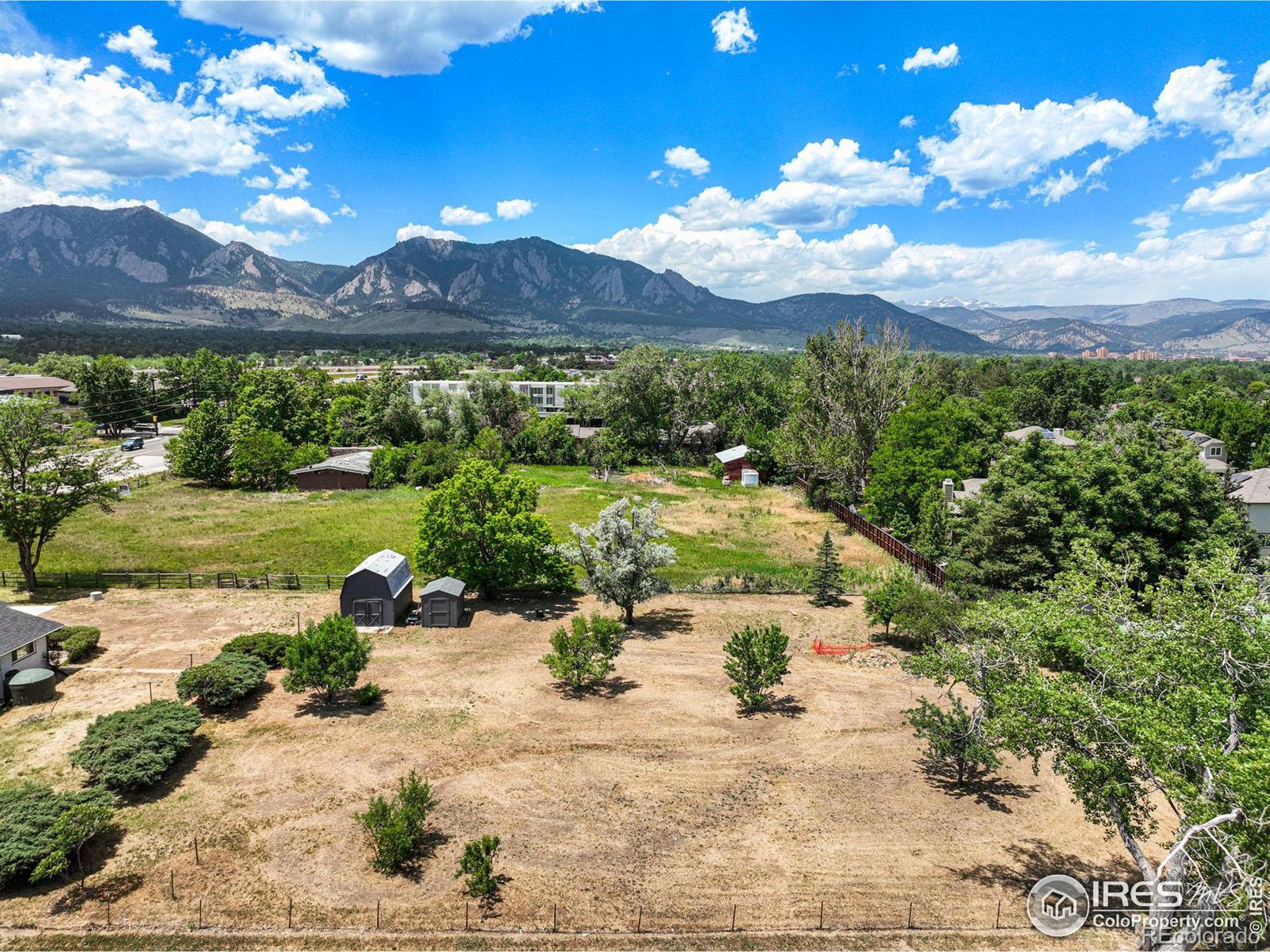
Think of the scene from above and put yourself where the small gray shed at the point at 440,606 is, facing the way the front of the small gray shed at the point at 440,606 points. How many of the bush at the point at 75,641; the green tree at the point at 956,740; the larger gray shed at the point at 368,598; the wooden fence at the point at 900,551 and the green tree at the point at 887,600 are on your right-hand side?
2

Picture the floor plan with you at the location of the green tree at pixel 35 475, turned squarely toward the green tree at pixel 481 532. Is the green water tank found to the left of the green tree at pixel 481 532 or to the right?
right

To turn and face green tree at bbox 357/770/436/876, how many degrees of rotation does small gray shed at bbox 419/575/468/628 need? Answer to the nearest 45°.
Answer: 0° — it already faces it

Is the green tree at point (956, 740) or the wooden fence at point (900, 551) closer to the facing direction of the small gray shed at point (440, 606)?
the green tree

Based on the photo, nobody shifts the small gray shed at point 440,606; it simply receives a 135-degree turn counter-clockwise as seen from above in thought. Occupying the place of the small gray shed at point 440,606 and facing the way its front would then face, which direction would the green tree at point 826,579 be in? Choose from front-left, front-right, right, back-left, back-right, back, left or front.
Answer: front-right

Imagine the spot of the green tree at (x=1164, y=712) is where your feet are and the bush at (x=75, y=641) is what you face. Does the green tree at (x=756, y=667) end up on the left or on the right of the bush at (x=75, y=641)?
right

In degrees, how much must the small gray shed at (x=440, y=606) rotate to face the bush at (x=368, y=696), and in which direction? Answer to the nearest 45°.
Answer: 0° — it already faces it

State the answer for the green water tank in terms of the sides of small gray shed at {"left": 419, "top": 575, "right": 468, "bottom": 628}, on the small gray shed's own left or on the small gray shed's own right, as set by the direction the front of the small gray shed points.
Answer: on the small gray shed's own right

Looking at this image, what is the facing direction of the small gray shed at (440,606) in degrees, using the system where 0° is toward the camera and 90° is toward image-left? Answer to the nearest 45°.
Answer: approximately 0°

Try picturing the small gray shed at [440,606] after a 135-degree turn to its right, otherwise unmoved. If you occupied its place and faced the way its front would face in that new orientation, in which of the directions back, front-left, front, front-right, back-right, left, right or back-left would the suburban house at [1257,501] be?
back-right

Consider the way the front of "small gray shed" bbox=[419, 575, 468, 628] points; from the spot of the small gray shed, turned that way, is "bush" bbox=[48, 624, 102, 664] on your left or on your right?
on your right
